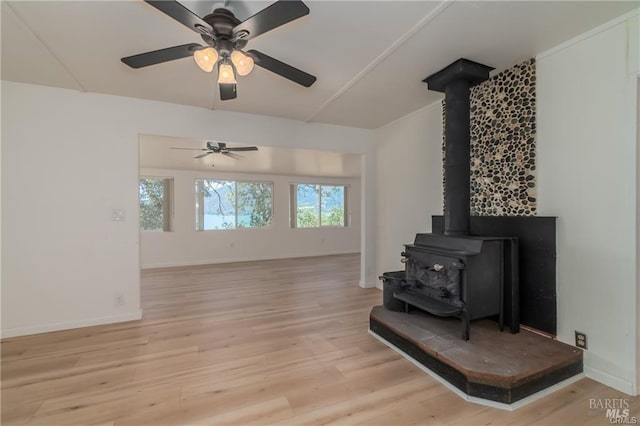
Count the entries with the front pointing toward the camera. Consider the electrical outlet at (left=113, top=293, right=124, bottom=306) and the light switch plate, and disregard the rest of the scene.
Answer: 2

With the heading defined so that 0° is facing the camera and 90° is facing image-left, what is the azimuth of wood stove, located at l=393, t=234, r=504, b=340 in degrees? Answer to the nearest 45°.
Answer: approximately 45°

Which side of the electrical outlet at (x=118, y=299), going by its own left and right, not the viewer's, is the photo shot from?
front

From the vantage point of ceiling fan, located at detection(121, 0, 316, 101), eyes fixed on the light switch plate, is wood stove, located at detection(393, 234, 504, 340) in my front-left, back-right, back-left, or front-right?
back-right

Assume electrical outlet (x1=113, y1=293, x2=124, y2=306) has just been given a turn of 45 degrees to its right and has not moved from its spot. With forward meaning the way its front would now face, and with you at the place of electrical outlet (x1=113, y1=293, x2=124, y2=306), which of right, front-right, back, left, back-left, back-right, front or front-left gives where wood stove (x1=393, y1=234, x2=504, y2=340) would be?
left

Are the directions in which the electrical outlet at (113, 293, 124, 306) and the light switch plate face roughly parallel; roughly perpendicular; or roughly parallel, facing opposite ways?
roughly parallel

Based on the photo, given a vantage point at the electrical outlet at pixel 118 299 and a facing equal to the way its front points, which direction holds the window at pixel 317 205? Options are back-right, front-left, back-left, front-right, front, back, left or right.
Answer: back-left

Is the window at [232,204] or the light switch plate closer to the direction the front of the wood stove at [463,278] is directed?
the light switch plate

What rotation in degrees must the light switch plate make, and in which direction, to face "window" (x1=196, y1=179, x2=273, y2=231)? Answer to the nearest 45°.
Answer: approximately 135° to its left

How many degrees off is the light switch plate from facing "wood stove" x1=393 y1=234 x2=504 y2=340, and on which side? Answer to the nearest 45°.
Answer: approximately 45° to its left

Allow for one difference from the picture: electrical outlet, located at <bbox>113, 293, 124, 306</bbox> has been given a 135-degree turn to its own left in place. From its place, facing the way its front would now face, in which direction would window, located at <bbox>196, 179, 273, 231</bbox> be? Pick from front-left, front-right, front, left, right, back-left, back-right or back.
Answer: front

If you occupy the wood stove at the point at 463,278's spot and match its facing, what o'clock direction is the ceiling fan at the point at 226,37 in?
The ceiling fan is roughly at 12 o'clock from the wood stove.

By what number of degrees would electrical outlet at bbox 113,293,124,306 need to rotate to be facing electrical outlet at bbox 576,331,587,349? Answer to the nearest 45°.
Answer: approximately 45° to its left

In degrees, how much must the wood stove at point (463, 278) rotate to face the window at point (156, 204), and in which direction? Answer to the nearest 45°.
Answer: approximately 45° to its right

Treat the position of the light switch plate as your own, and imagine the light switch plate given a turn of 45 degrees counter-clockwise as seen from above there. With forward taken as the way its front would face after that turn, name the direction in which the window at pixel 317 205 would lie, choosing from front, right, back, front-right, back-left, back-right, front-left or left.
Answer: left

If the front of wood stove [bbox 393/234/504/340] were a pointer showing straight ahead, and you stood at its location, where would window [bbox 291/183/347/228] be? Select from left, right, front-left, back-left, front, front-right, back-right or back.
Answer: right

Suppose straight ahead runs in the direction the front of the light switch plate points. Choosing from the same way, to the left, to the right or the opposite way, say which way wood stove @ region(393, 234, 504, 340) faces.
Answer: to the right
